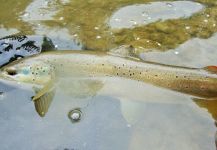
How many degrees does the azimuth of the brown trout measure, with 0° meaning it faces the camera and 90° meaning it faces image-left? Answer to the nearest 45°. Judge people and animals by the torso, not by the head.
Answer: approximately 90°

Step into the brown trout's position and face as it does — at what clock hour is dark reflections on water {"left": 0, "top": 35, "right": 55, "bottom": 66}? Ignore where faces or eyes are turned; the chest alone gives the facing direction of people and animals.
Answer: The dark reflections on water is roughly at 1 o'clock from the brown trout.

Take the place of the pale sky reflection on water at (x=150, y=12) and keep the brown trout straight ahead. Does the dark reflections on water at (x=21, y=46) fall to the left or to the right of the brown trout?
right

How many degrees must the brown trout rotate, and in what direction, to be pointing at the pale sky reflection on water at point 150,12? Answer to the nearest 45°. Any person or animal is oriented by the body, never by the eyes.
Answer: approximately 135° to its right
